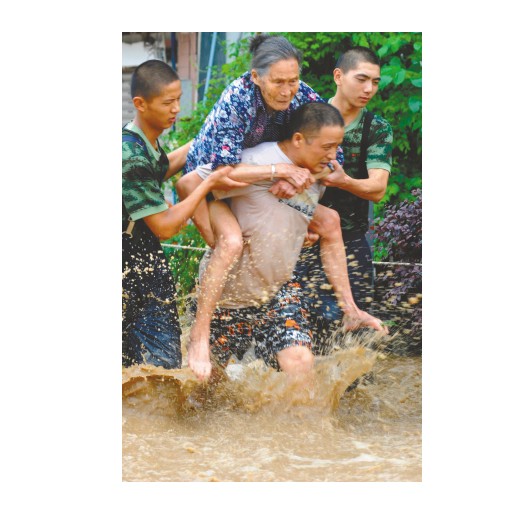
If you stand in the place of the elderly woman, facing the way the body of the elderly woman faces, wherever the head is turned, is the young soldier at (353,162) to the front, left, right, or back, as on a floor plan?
left

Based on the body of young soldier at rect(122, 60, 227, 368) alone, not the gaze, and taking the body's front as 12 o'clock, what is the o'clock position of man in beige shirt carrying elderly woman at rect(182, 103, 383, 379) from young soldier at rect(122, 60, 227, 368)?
man in beige shirt carrying elderly woman at rect(182, 103, 383, 379) is roughly at 12 o'clock from young soldier at rect(122, 60, 227, 368).

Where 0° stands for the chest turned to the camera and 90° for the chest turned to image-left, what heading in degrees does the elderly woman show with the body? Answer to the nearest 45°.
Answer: approximately 315°

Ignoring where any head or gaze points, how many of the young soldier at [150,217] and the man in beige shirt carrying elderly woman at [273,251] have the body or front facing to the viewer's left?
0

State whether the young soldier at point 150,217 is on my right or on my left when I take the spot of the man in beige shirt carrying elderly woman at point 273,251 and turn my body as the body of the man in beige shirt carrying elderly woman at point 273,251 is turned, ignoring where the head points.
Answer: on my right

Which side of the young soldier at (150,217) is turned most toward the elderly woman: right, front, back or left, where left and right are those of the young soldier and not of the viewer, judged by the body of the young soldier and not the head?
front

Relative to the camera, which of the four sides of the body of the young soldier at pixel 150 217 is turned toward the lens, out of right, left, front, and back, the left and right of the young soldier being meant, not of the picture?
right

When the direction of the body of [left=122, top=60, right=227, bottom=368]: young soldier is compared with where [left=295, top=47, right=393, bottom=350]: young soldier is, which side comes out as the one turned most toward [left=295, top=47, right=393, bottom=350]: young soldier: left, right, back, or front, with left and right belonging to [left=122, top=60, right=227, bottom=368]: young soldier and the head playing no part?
front

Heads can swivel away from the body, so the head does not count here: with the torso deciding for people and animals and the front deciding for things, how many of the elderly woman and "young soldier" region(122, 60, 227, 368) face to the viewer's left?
0

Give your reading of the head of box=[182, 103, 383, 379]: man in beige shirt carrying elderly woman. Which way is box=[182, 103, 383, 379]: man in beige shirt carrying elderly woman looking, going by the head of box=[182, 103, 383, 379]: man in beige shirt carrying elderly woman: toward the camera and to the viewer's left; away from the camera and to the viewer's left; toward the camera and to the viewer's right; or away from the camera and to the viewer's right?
toward the camera and to the viewer's right
